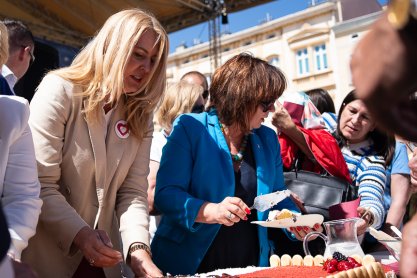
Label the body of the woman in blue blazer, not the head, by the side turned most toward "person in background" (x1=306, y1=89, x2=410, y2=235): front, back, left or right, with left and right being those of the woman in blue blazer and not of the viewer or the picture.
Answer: left

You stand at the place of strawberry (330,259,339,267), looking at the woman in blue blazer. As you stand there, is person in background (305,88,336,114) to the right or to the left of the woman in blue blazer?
right

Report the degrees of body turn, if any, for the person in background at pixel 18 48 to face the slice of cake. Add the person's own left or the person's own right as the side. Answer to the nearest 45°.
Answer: approximately 90° to the person's own right

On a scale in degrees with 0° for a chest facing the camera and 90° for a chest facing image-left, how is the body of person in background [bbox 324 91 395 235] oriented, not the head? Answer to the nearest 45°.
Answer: approximately 45°

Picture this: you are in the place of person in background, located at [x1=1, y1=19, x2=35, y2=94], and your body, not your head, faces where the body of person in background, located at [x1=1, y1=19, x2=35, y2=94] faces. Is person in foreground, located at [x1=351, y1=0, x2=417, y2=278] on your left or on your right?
on your right

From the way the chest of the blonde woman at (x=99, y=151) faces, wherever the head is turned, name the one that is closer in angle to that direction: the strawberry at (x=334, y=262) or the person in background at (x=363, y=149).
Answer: the strawberry

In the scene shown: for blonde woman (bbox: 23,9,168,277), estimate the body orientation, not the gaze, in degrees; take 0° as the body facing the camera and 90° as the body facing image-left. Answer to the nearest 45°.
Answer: approximately 315°
